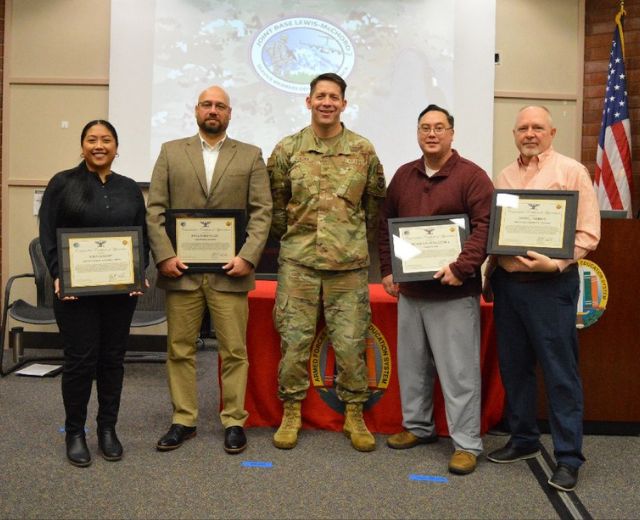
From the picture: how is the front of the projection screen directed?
toward the camera

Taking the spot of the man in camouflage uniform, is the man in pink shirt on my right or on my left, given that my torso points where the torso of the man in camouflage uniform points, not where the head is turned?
on my left

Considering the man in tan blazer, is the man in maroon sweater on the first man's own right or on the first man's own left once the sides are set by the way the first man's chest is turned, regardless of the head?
on the first man's own left

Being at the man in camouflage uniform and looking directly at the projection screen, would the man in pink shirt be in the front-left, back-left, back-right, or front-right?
back-right

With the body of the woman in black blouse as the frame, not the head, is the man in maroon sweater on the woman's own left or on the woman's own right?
on the woman's own left

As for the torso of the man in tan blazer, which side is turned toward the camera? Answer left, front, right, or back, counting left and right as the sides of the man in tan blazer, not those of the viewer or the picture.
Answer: front

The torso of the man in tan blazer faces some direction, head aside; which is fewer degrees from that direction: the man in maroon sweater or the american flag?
the man in maroon sweater

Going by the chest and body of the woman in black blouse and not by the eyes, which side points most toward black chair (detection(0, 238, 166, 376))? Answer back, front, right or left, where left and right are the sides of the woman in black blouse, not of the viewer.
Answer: back
